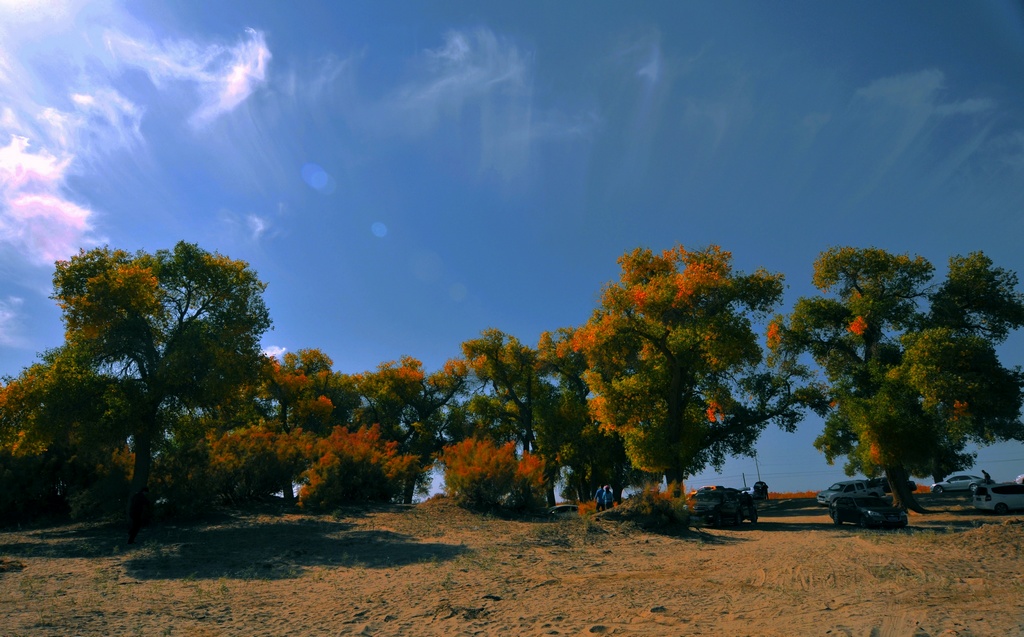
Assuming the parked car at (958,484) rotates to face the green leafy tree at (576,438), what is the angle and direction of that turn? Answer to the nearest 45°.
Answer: approximately 45° to its left

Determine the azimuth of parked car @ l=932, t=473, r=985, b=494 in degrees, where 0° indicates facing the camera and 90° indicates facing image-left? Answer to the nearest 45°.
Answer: approximately 90°

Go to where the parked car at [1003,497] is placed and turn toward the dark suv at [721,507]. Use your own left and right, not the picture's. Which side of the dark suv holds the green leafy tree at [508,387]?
right

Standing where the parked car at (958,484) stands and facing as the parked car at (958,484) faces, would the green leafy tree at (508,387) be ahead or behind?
ahead

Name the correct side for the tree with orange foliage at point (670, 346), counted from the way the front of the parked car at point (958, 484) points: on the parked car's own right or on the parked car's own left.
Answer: on the parked car's own left

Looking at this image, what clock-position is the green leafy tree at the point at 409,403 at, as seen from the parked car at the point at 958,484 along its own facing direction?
The green leafy tree is roughly at 11 o'clock from the parked car.

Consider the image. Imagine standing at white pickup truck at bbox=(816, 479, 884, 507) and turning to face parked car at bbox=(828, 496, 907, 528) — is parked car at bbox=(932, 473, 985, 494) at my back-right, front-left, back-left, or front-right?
back-left

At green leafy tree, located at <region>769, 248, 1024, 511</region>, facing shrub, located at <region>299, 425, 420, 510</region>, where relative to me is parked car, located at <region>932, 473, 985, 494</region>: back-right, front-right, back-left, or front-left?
back-right

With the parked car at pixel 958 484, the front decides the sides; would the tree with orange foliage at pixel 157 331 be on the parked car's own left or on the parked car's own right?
on the parked car's own left

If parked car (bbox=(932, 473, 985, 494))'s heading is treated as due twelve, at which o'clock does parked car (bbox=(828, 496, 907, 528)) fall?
parked car (bbox=(828, 496, 907, 528)) is roughly at 9 o'clock from parked car (bbox=(932, 473, 985, 494)).

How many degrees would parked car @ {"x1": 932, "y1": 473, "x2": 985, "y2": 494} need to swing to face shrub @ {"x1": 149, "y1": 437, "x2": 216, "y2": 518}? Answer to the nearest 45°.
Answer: approximately 45° to its left

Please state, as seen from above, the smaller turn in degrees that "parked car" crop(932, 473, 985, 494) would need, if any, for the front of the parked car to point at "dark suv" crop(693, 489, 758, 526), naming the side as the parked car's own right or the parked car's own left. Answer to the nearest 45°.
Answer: approximately 90° to the parked car's own left
